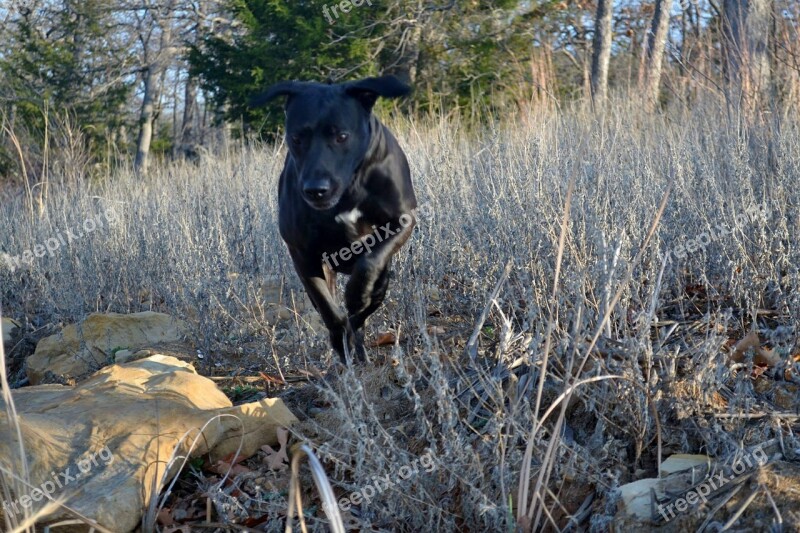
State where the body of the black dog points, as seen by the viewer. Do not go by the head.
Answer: toward the camera

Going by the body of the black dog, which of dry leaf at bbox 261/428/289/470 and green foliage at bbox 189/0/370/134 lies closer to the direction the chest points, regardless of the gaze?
the dry leaf

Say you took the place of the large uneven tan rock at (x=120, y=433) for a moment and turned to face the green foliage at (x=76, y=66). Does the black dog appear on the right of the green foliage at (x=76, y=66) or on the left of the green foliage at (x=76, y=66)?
right

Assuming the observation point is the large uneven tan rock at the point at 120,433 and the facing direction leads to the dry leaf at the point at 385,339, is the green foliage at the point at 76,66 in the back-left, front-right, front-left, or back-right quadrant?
front-left

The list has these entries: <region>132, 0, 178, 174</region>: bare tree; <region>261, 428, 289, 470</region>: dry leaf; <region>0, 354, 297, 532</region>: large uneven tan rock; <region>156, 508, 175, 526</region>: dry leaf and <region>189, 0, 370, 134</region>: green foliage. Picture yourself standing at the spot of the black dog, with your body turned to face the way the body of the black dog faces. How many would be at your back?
2

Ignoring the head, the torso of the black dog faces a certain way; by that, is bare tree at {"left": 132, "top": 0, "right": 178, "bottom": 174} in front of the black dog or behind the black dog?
behind

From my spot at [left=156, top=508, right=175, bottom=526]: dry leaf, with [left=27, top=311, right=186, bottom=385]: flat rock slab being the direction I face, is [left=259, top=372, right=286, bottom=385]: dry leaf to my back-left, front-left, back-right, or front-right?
front-right

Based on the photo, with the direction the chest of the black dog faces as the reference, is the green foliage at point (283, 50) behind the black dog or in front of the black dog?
behind

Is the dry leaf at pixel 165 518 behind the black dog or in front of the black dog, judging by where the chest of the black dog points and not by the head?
in front

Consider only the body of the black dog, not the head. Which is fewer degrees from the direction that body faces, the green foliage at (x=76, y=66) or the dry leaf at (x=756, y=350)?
the dry leaf

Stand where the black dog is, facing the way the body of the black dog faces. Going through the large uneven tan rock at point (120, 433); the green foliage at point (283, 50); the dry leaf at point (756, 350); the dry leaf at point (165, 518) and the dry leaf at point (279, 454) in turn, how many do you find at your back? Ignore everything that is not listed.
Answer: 1

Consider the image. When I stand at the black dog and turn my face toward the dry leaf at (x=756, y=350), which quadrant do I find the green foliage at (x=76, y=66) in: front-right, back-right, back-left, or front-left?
back-left

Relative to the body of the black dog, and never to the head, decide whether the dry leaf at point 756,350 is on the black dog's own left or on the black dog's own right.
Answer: on the black dog's own left

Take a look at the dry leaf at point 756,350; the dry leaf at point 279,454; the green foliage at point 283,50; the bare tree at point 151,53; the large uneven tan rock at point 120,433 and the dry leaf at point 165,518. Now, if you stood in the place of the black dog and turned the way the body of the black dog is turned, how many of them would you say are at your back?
2
